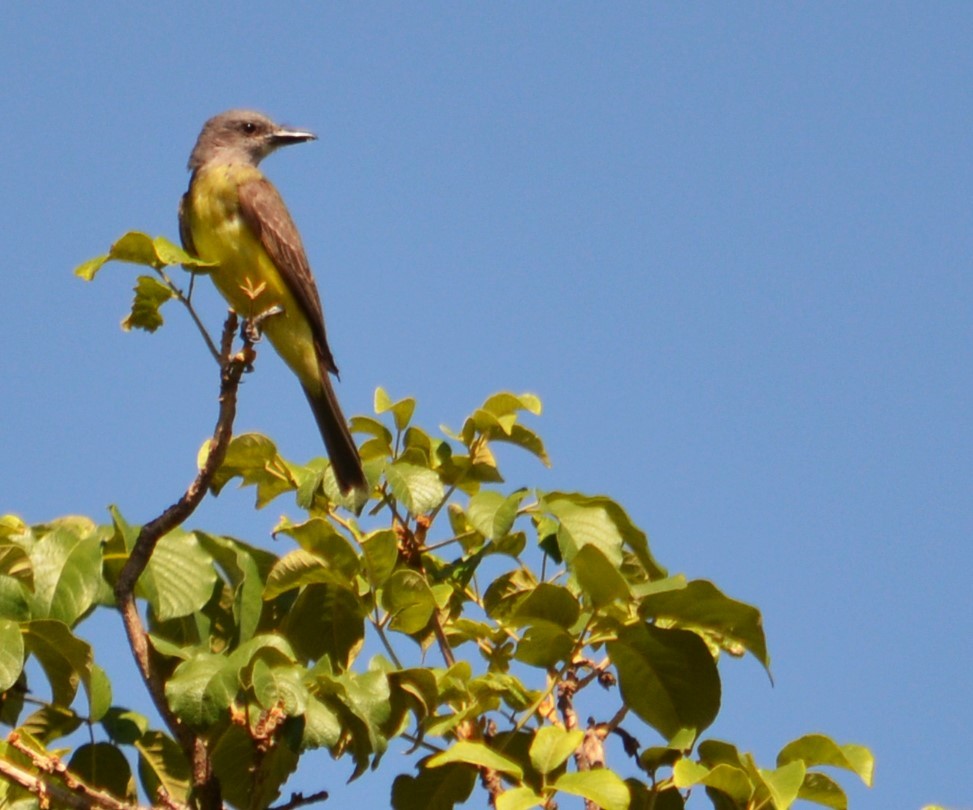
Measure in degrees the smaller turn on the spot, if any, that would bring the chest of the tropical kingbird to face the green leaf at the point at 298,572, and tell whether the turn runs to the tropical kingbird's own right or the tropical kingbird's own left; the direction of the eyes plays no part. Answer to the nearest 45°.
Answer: approximately 45° to the tropical kingbird's own left

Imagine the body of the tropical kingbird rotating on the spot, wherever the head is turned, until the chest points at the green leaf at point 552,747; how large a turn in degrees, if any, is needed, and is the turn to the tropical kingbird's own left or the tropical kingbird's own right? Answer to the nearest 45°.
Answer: approximately 135° to the tropical kingbird's own left

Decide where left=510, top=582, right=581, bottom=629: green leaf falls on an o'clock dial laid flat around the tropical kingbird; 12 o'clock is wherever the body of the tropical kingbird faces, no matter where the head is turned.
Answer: The green leaf is roughly at 8 o'clock from the tropical kingbird.

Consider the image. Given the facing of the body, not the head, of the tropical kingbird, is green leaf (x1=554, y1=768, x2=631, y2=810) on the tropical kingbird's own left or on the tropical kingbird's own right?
on the tropical kingbird's own left
